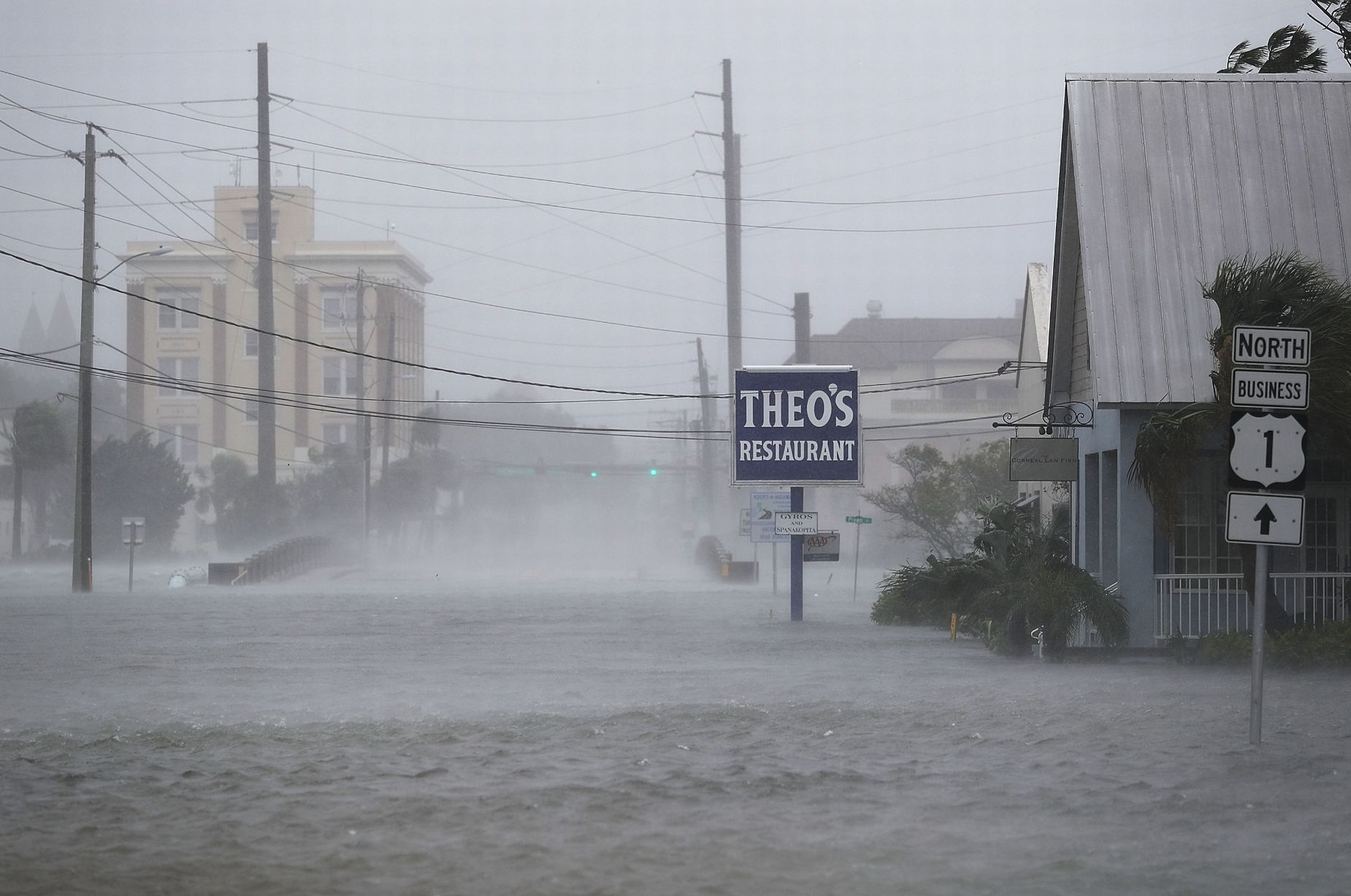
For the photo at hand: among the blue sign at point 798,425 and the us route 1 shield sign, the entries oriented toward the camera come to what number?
2

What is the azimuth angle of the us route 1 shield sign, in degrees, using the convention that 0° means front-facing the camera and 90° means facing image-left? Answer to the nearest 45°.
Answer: approximately 0°

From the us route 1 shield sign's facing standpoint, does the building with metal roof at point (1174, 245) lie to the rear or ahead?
to the rear

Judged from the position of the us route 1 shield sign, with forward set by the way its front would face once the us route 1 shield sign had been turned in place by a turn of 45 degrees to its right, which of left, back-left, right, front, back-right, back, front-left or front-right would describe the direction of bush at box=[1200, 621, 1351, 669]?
back-right

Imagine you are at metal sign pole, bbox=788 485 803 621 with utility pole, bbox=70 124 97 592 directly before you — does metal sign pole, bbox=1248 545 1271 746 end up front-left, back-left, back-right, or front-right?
back-left

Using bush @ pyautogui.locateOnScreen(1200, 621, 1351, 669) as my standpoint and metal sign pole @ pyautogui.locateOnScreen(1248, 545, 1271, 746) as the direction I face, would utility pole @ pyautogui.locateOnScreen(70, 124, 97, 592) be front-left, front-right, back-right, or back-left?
back-right

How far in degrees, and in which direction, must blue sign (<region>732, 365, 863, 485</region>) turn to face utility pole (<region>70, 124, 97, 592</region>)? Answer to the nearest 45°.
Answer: approximately 135° to its right

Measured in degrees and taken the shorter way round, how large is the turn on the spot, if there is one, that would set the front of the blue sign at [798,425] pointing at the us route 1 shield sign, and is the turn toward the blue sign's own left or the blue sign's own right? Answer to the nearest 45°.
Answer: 0° — it already faces it

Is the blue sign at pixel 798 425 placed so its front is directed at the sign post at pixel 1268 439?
yes

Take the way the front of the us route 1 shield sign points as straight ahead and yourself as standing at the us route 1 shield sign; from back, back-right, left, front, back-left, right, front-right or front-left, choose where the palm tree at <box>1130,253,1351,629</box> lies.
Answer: back

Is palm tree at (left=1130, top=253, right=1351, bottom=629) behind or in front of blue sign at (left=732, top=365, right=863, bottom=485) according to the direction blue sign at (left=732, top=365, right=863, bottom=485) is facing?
in front

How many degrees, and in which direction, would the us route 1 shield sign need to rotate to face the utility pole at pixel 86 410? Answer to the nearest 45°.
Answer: approximately 135° to its right

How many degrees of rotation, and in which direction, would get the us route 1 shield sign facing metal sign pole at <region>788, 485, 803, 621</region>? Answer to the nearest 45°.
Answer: approximately 135° to its right

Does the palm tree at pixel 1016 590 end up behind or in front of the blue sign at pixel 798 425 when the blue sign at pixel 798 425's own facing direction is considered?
in front

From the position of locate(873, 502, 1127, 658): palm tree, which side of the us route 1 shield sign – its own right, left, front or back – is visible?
back

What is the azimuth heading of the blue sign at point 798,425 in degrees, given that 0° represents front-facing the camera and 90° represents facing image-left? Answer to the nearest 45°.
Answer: approximately 0°
